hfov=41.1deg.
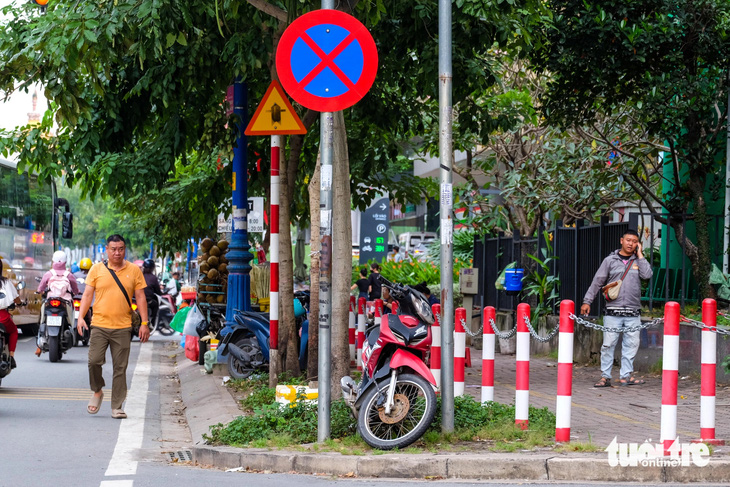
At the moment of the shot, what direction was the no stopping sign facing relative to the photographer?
facing the viewer

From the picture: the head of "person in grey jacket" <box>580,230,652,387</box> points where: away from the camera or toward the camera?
toward the camera

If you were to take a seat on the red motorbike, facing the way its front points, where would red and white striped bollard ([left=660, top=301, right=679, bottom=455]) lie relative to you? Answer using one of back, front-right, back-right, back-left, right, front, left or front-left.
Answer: front-left

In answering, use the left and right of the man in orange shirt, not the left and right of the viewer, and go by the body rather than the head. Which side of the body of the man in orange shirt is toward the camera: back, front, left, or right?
front

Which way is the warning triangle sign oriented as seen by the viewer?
toward the camera

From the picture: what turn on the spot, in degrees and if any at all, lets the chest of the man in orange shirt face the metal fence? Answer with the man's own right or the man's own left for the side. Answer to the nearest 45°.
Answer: approximately 135° to the man's own left

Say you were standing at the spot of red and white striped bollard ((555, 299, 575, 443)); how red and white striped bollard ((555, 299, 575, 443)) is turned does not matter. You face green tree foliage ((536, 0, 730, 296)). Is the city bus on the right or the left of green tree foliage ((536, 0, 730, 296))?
left
